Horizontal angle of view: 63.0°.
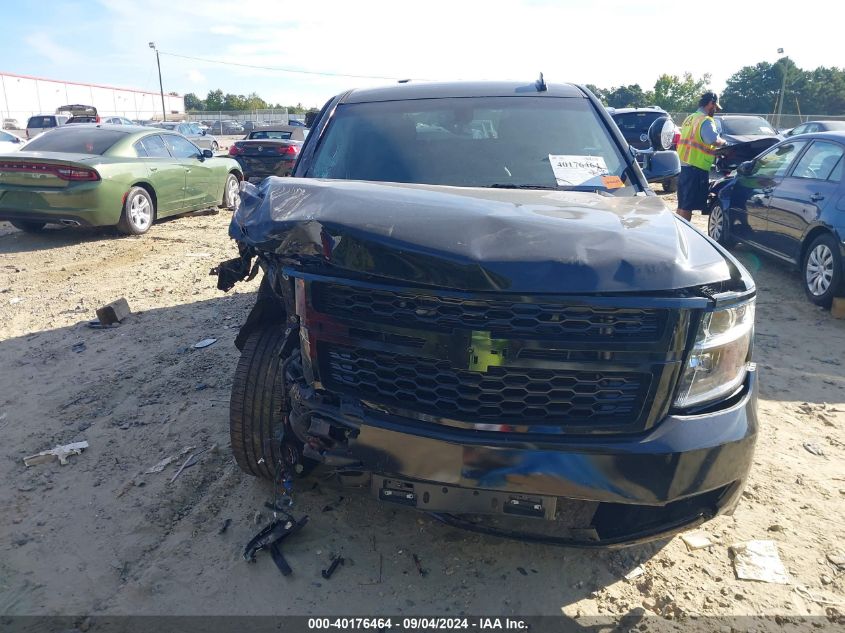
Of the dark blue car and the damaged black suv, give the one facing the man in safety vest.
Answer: the dark blue car

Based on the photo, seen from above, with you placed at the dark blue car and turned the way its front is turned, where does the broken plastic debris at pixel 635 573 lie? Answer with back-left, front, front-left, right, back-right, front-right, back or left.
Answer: back-left

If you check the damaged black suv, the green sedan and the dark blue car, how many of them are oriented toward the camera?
1

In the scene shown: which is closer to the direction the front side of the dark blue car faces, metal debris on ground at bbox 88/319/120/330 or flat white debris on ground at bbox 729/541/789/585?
the metal debris on ground

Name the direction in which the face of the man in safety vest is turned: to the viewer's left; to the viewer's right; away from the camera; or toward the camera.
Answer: to the viewer's right

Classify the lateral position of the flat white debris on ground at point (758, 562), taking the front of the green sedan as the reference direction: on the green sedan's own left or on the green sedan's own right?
on the green sedan's own right

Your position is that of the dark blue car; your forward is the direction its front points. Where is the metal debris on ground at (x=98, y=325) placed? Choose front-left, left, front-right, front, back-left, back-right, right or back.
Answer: left

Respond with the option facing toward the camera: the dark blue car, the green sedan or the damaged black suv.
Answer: the damaged black suv

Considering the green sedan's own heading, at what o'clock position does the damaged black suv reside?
The damaged black suv is roughly at 4 o'clock from the green sedan.

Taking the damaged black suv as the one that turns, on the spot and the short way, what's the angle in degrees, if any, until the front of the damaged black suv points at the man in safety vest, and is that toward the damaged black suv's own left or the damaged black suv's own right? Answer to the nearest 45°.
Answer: approximately 180°

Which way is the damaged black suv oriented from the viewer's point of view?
toward the camera

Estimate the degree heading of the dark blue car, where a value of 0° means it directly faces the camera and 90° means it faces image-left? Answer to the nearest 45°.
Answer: approximately 135°

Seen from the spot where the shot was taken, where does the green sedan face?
facing away from the viewer and to the right of the viewer

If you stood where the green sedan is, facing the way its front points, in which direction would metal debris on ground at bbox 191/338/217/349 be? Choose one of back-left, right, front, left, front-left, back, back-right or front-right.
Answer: back-right
